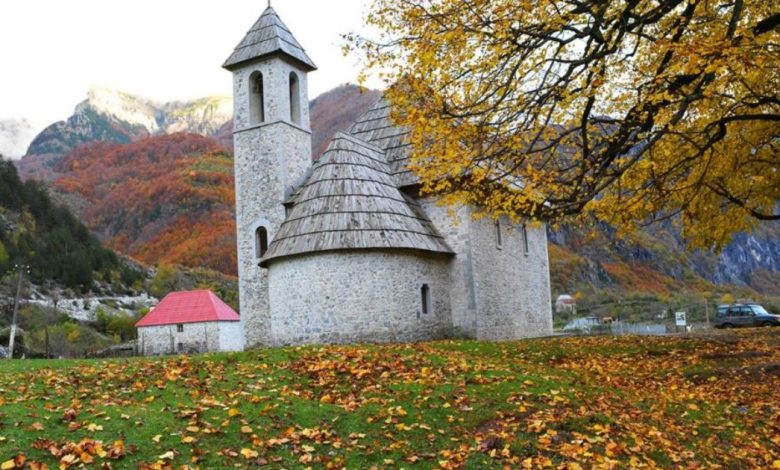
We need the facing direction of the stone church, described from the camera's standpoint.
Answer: facing away from the viewer and to the right of the viewer

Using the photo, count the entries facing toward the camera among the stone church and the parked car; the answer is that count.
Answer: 0

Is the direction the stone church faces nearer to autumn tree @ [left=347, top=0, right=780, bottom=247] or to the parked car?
the parked car

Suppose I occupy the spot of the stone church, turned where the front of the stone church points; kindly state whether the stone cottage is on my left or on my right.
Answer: on my left

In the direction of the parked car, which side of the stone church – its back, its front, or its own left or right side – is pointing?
front

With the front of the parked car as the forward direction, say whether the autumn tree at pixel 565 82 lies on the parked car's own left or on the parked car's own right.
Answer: on the parked car's own right

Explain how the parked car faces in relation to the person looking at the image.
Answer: facing to the right of the viewer

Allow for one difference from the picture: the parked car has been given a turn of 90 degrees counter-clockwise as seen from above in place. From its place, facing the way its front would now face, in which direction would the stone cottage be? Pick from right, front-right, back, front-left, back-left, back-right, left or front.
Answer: left

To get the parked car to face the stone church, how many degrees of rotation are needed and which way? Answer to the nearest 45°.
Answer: approximately 135° to its right
